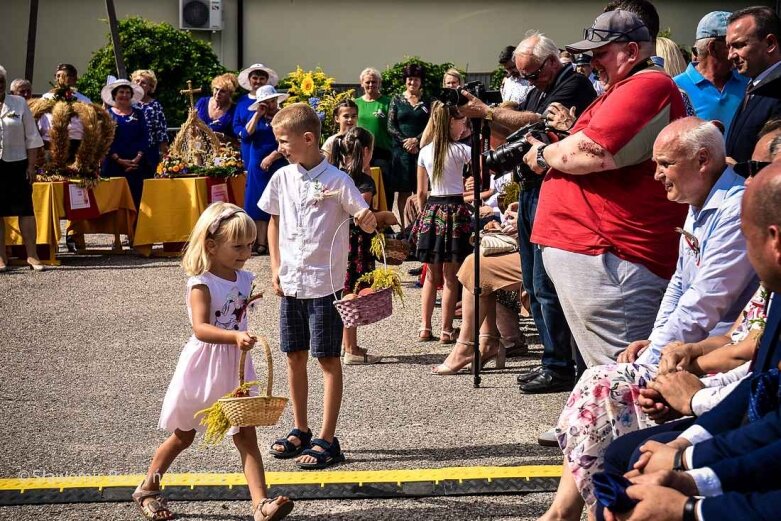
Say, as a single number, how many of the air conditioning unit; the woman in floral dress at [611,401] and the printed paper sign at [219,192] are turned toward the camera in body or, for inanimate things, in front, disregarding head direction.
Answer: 2

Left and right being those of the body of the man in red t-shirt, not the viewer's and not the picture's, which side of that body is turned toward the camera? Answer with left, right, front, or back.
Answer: left

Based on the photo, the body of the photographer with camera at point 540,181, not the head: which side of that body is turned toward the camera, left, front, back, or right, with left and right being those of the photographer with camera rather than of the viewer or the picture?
left

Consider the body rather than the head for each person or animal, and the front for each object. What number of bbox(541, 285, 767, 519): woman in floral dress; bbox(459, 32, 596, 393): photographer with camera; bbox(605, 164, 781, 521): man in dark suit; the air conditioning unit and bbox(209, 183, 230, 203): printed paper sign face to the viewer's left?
3

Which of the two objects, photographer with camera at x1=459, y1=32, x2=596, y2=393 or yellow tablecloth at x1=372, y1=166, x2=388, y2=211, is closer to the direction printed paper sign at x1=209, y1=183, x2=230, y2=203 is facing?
the photographer with camera

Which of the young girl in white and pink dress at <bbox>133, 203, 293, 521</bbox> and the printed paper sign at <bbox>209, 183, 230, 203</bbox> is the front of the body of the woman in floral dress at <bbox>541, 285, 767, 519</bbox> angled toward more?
the young girl in white and pink dress

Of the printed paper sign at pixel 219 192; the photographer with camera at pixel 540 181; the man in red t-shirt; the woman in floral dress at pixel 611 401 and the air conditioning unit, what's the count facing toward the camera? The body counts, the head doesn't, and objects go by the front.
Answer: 2

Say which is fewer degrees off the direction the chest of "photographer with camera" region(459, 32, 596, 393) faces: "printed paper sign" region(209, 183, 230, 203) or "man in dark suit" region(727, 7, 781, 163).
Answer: the printed paper sign

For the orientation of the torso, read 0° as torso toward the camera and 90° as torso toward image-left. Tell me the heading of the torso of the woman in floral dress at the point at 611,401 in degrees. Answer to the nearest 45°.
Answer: approximately 90°

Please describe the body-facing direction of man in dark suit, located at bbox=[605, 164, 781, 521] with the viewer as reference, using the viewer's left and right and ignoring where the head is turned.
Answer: facing to the left of the viewer
